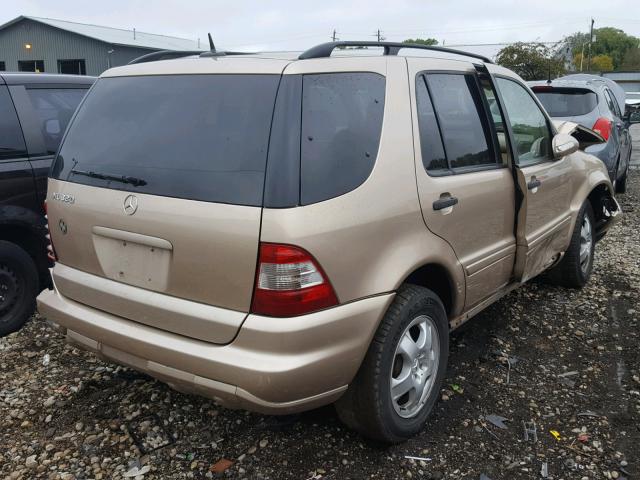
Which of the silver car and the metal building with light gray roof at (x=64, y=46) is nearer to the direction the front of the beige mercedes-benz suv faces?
the silver car

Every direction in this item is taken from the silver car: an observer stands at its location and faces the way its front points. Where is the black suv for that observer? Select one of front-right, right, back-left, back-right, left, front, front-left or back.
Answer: back-left

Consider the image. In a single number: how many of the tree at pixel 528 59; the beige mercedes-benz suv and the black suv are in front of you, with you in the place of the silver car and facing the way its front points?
1

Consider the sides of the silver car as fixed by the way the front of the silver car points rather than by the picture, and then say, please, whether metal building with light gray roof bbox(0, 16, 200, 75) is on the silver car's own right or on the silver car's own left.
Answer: on the silver car's own left

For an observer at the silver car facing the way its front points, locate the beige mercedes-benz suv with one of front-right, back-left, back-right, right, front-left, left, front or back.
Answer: back

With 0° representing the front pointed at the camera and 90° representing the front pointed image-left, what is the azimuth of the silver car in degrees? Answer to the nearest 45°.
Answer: approximately 180°

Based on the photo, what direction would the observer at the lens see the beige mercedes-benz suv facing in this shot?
facing away from the viewer and to the right of the viewer

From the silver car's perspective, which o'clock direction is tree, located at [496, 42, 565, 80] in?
The tree is roughly at 12 o'clock from the silver car.

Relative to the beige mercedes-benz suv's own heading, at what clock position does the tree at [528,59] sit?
The tree is roughly at 11 o'clock from the beige mercedes-benz suv.

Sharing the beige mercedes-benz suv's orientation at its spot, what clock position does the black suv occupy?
The black suv is roughly at 9 o'clock from the beige mercedes-benz suv.
